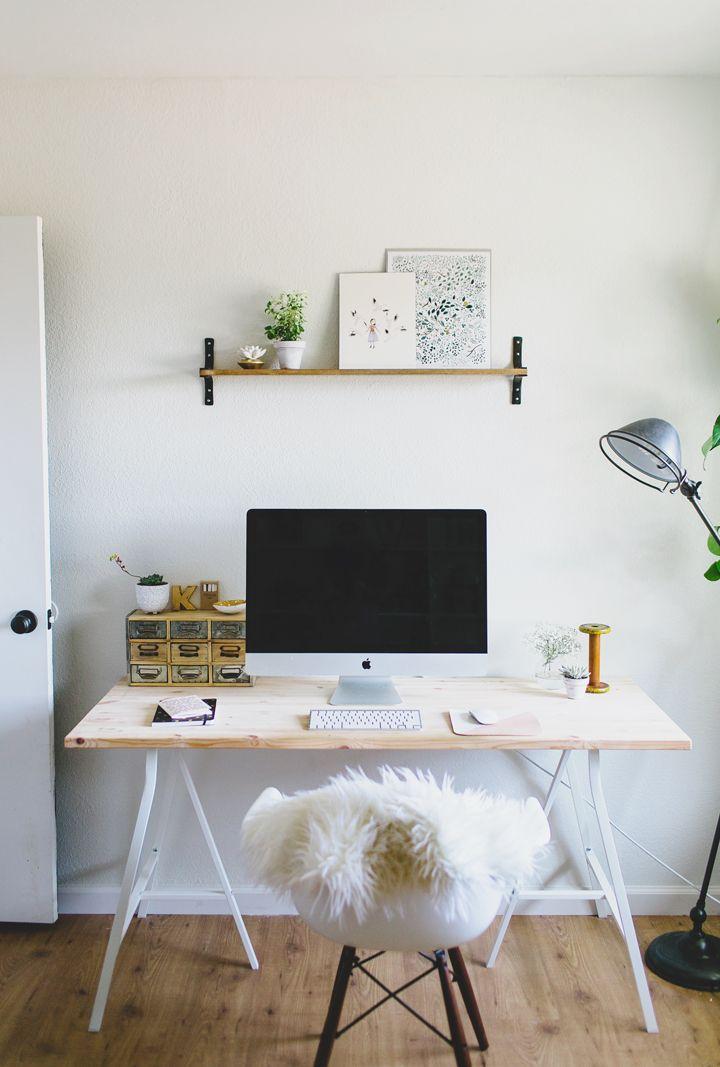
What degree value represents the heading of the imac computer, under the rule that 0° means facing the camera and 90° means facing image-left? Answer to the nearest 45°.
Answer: approximately 0°

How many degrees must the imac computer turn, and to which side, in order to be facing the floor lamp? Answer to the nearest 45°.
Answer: approximately 90° to its left

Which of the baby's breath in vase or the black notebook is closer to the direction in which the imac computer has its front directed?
the black notebook
